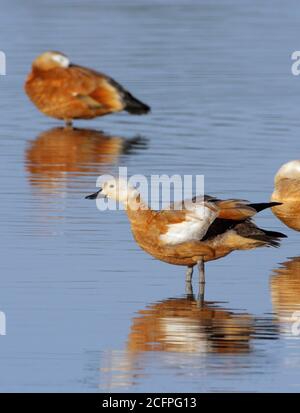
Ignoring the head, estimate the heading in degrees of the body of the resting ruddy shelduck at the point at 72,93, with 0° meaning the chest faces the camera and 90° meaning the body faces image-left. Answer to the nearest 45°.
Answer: approximately 90°

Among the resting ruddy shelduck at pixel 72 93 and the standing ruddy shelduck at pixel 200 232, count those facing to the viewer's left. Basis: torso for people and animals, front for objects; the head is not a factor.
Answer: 2

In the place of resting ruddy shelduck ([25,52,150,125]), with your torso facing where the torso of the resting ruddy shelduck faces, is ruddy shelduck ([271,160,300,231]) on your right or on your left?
on your left

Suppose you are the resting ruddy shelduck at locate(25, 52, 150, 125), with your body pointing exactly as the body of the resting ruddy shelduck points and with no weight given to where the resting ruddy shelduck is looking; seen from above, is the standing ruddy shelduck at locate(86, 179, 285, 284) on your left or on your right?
on your left

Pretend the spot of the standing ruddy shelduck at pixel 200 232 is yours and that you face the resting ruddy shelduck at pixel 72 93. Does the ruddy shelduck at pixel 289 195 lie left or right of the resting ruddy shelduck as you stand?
right

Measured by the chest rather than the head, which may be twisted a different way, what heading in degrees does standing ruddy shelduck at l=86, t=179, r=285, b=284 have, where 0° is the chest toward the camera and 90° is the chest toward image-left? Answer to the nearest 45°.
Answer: approximately 90°

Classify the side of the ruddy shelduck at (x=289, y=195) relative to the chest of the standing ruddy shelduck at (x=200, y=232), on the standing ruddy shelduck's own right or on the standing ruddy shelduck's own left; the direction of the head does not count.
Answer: on the standing ruddy shelduck's own right

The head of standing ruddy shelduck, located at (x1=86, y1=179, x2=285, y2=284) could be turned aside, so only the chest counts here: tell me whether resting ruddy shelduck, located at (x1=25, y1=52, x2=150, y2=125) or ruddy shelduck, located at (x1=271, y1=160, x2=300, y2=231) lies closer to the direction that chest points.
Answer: the resting ruddy shelduck
